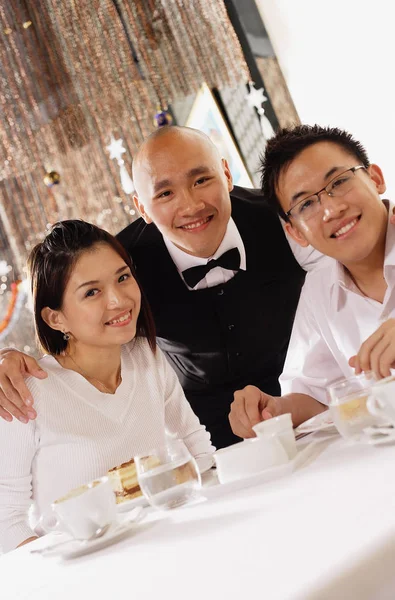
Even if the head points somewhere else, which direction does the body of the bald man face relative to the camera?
toward the camera

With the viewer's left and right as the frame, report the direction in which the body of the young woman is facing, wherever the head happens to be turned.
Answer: facing the viewer and to the right of the viewer

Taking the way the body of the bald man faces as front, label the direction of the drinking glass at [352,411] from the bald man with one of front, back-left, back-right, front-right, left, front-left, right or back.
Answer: front

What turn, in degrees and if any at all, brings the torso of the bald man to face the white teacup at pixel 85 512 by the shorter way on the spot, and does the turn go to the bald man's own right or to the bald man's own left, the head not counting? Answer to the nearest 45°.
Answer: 0° — they already face it

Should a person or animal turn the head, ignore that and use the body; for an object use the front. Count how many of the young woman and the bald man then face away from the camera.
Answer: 0

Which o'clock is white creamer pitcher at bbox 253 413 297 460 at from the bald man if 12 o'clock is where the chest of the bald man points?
The white creamer pitcher is roughly at 12 o'clock from the bald man.

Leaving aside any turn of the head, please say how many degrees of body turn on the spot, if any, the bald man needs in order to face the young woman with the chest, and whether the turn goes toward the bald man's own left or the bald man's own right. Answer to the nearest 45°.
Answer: approximately 45° to the bald man's own right

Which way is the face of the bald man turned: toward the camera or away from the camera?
toward the camera
